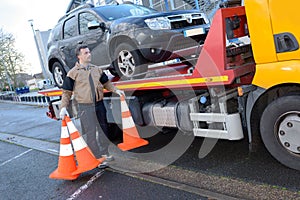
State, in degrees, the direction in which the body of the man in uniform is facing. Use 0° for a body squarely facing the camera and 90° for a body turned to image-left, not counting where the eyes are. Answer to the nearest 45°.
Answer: approximately 315°

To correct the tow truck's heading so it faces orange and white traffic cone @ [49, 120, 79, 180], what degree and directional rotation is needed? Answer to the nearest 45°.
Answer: approximately 135° to its right

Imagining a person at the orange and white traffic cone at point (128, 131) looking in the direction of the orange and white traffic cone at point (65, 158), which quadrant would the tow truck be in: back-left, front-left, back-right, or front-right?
back-left

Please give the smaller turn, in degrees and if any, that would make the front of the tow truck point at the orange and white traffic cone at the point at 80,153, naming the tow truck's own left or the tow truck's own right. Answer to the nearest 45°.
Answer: approximately 135° to the tow truck's own right

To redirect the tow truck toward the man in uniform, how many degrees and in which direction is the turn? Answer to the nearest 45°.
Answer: approximately 180°

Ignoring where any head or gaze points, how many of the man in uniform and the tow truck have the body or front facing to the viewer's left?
0

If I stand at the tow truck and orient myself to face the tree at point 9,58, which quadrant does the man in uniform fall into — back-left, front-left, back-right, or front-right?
front-left

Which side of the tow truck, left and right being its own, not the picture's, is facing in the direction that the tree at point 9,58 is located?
back

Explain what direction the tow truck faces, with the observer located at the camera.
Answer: facing the viewer and to the right of the viewer
